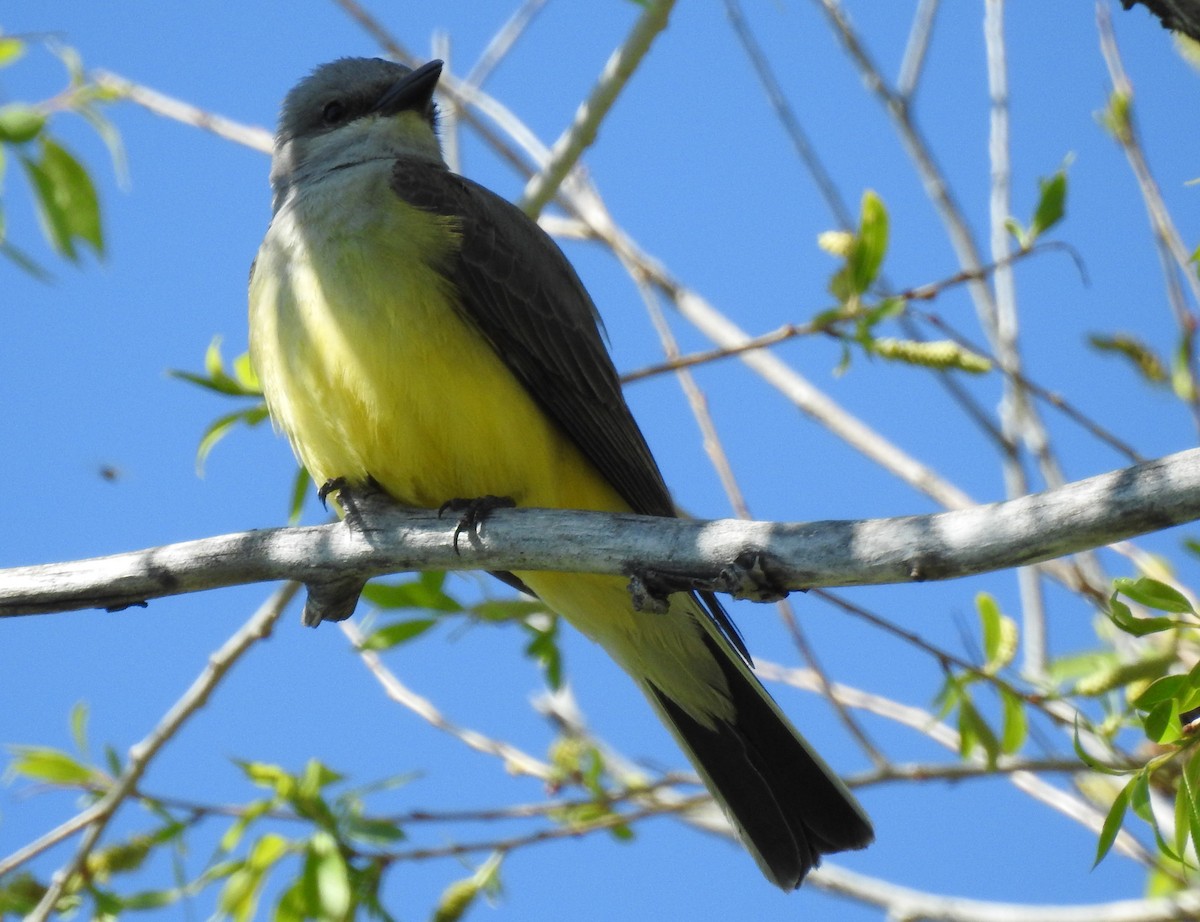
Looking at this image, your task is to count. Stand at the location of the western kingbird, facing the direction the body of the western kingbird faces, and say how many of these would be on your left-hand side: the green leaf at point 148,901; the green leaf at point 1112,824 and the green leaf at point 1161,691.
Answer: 2

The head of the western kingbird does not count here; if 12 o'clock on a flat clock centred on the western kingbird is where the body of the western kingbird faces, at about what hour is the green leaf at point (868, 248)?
The green leaf is roughly at 8 o'clock from the western kingbird.

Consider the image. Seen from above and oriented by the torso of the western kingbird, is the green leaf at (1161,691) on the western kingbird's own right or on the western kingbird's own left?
on the western kingbird's own left

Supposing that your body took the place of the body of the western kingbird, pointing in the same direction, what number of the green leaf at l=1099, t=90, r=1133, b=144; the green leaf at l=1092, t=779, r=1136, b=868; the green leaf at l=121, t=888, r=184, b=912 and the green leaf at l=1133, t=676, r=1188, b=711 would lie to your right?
1

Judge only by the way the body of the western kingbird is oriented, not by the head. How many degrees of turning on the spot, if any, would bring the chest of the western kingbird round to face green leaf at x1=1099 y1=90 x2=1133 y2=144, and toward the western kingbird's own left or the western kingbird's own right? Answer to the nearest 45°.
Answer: approximately 135° to the western kingbird's own left

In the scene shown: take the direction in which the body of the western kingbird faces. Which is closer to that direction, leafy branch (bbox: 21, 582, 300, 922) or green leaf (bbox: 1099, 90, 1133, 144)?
the leafy branch

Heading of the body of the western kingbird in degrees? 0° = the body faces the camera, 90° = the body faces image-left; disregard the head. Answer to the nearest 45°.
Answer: approximately 45°
